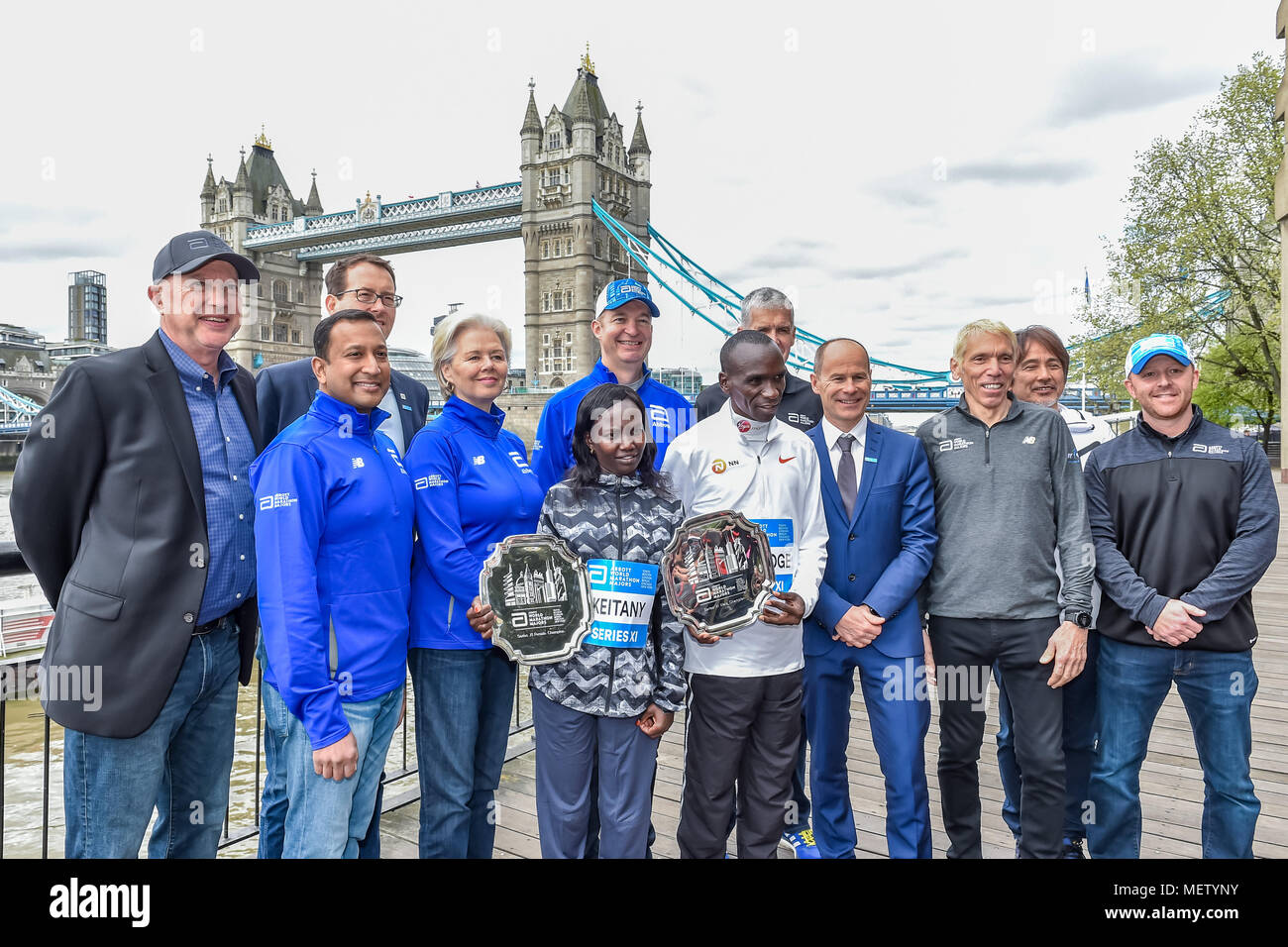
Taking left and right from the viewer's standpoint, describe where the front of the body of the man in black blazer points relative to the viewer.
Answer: facing the viewer and to the right of the viewer

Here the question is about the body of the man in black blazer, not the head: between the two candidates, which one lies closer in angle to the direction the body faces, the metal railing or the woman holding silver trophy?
the woman holding silver trophy

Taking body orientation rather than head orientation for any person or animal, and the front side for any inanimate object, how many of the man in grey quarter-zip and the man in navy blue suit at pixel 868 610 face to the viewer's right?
0

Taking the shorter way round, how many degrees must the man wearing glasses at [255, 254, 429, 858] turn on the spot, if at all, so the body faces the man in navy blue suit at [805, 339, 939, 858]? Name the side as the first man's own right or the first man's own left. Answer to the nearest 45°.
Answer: approximately 45° to the first man's own left

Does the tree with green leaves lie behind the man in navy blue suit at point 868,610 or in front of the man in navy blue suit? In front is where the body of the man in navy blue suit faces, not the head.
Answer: behind

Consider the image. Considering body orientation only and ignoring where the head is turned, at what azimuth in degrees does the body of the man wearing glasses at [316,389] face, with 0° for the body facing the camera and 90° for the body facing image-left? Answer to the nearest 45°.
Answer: approximately 315°

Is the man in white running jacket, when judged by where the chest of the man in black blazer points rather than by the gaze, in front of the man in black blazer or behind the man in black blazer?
in front

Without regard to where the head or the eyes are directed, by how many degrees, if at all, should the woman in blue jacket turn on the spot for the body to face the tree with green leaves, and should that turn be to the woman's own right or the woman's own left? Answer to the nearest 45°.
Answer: approximately 90° to the woman's own left

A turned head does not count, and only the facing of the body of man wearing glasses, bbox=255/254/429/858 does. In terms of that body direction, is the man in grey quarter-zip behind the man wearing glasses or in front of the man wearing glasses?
in front

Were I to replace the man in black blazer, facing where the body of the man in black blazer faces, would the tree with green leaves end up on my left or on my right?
on my left

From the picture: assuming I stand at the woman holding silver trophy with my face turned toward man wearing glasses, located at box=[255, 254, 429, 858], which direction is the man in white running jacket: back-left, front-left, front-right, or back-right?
back-right

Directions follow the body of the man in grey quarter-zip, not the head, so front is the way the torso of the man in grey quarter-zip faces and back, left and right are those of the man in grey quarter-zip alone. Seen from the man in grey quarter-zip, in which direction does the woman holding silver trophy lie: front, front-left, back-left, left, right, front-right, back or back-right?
front-right

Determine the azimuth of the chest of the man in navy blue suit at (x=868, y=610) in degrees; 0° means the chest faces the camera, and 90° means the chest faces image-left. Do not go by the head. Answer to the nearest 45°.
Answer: approximately 45°
